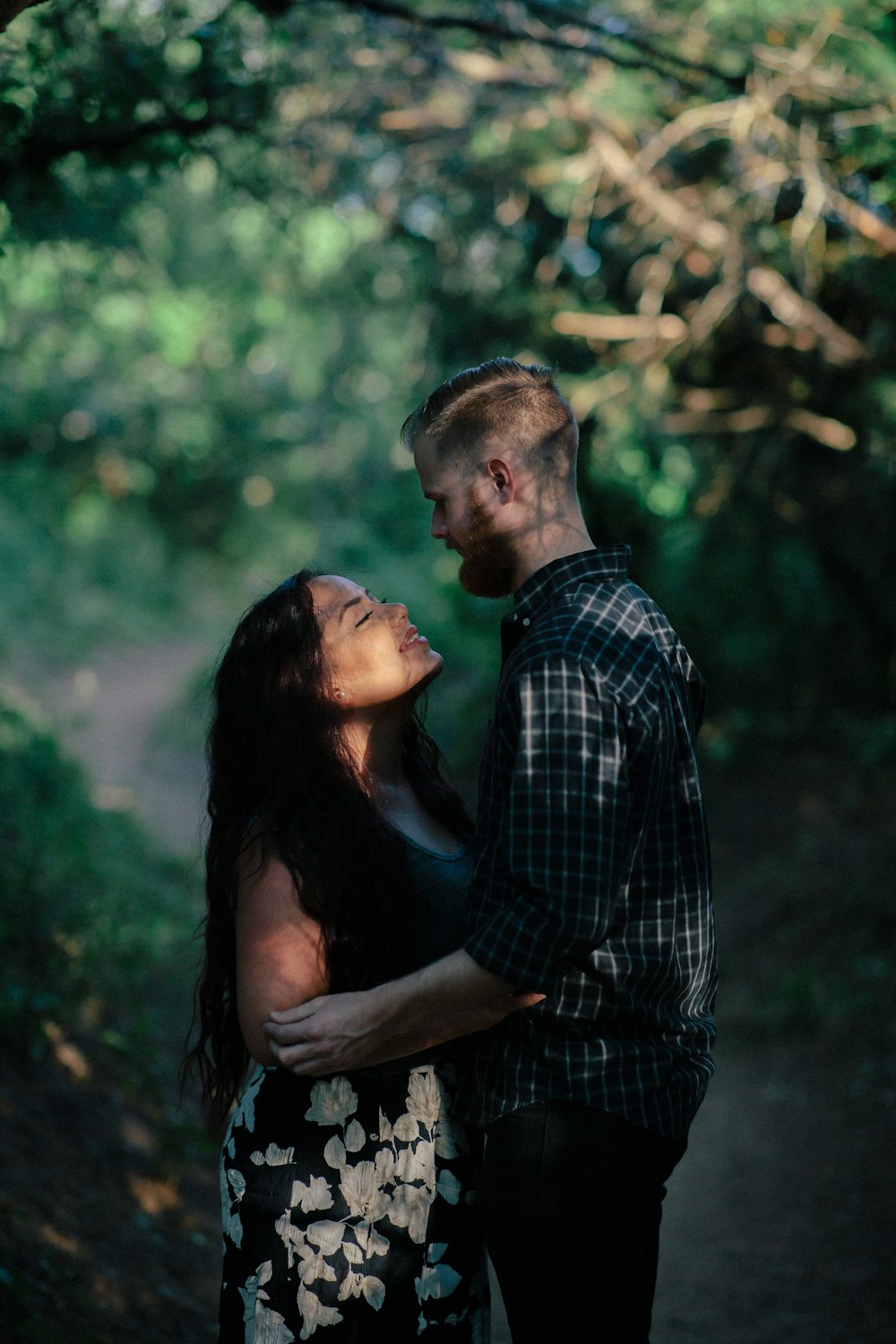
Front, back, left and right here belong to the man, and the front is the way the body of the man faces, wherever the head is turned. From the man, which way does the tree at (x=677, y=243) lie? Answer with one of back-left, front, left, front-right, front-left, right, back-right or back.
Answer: right

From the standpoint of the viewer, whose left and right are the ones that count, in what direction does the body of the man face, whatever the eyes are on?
facing to the left of the viewer

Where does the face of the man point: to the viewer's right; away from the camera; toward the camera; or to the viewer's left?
to the viewer's left

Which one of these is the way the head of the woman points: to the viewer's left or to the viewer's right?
to the viewer's right
